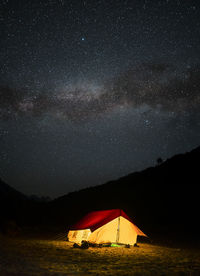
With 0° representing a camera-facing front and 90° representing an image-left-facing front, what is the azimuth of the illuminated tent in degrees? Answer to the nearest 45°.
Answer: approximately 315°
